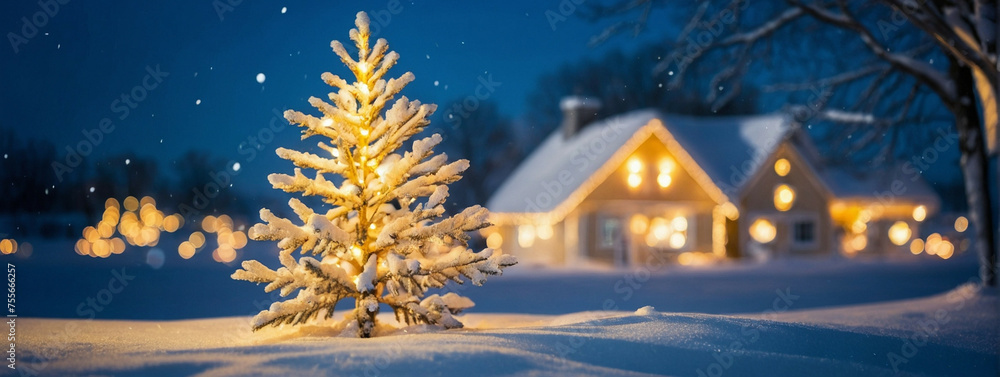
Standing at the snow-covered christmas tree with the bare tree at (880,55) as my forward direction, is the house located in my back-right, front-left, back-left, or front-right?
front-left

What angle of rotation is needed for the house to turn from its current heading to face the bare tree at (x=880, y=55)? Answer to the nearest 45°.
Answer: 0° — it already faces it

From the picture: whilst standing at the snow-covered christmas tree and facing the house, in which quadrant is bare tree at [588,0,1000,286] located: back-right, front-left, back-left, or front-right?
front-right

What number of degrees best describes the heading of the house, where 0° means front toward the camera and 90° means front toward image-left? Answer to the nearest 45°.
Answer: approximately 0°

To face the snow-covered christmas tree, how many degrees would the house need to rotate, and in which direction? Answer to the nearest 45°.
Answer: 0° — it already faces it
